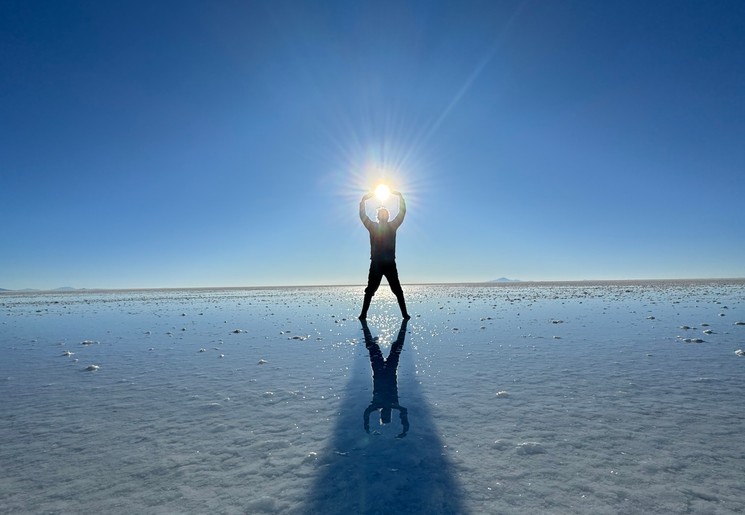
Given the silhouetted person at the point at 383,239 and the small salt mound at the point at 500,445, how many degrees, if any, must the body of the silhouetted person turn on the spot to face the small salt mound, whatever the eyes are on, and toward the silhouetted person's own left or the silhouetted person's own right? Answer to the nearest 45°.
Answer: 0° — they already face it

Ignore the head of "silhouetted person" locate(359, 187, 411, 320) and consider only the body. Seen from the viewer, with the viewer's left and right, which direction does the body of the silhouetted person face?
facing the viewer
